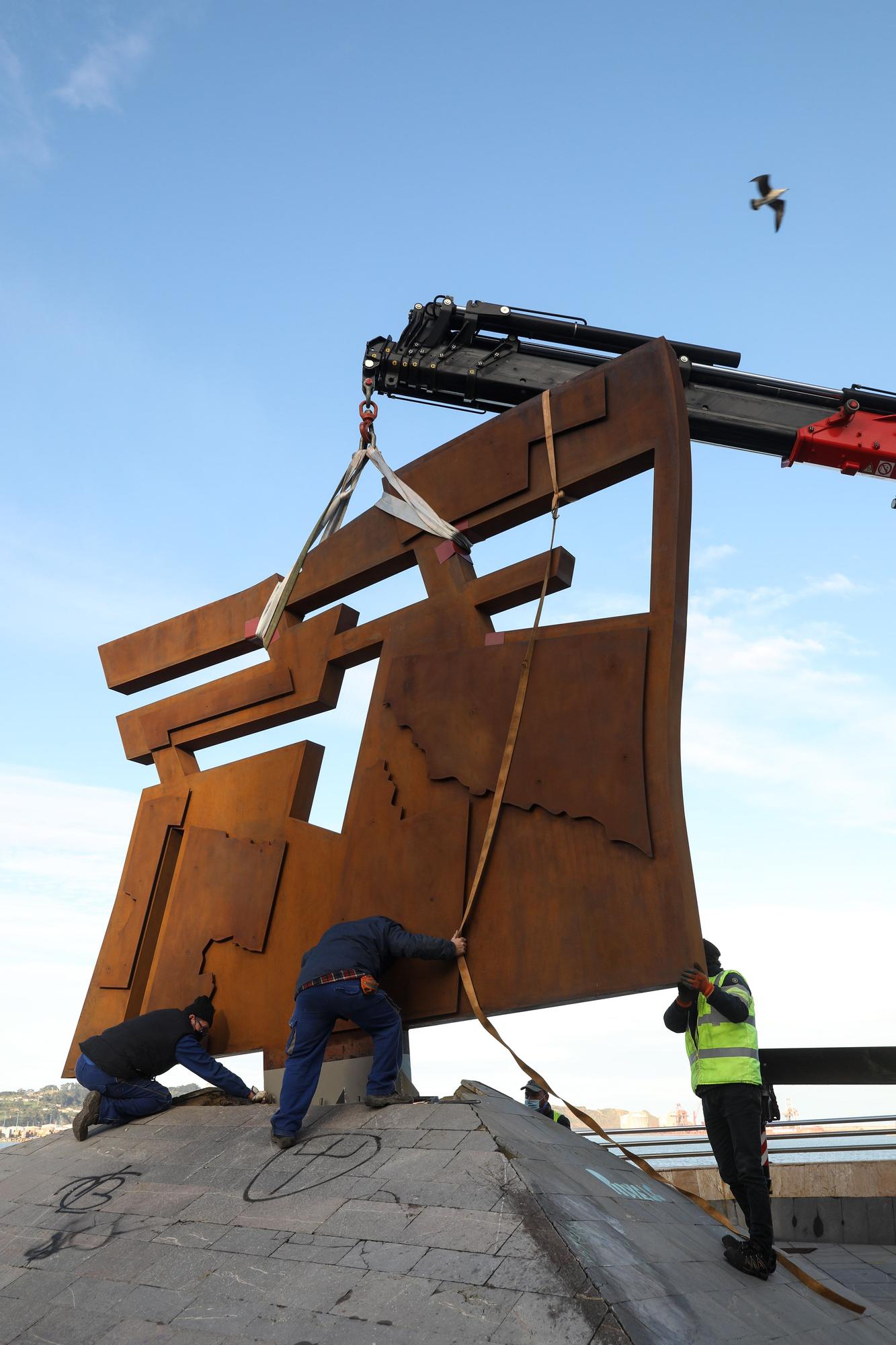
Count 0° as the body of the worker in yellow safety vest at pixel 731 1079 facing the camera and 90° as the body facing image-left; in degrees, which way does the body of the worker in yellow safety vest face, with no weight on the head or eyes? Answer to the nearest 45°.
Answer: approximately 45°

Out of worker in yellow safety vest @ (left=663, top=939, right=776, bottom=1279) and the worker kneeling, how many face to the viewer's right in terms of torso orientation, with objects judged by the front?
1

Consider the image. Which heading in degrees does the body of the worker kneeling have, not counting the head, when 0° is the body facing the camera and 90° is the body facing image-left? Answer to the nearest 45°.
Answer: approximately 270°

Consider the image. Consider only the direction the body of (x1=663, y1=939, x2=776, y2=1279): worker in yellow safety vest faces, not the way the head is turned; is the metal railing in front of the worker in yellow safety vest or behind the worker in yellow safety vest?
behind

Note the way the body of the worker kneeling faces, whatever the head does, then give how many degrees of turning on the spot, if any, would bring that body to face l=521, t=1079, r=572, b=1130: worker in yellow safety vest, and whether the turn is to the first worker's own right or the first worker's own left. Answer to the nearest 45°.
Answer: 0° — they already face them

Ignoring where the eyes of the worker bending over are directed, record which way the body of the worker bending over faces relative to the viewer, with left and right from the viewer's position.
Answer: facing away from the viewer and to the right of the viewer

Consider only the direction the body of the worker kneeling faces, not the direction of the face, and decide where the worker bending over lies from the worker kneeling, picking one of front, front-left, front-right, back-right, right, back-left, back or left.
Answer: front-right

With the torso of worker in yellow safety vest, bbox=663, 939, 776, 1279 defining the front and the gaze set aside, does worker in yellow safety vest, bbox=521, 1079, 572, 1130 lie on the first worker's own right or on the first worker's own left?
on the first worker's own right

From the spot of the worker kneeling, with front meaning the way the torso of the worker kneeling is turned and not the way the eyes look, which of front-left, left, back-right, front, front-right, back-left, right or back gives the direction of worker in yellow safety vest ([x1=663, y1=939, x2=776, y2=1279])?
front-right

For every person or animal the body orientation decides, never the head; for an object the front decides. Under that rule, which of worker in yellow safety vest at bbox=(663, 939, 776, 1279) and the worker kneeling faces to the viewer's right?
the worker kneeling
